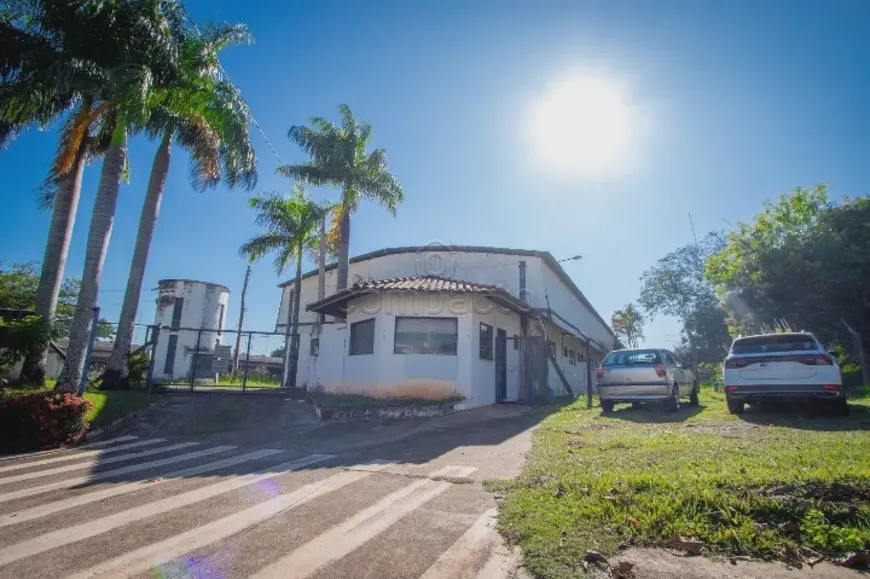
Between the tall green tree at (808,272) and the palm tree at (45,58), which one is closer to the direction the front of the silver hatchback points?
the tall green tree

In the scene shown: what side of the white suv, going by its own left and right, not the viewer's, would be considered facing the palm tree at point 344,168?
left

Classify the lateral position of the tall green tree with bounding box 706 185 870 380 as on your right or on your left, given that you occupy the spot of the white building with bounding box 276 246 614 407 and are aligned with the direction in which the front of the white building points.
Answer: on your left

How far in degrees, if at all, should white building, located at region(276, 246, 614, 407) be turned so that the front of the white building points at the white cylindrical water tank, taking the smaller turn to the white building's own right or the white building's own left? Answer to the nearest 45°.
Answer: approximately 135° to the white building's own right

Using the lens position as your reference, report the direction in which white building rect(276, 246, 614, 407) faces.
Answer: facing the viewer

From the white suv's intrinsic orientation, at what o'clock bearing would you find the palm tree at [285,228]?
The palm tree is roughly at 9 o'clock from the white suv.

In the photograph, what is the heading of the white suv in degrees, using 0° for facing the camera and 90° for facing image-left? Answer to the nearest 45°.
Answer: approximately 180°

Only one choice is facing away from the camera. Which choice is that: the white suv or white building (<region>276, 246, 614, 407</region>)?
the white suv

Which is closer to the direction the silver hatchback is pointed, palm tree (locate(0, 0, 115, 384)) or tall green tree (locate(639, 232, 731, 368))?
the tall green tree

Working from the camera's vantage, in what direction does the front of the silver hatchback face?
facing away from the viewer and to the right of the viewer

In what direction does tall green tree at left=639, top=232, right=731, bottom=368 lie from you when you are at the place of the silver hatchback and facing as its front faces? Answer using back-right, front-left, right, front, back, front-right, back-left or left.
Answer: front-left

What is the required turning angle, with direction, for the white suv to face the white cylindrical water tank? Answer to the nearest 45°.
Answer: approximately 90° to its left

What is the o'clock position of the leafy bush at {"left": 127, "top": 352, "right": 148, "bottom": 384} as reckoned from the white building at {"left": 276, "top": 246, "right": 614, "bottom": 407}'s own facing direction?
The leafy bush is roughly at 3 o'clock from the white building.

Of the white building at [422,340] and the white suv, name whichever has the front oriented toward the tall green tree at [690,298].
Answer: the white suv

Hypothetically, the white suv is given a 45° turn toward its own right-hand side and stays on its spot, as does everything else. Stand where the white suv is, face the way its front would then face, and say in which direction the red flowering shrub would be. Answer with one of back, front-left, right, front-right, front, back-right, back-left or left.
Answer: back

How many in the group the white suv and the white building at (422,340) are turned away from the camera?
1

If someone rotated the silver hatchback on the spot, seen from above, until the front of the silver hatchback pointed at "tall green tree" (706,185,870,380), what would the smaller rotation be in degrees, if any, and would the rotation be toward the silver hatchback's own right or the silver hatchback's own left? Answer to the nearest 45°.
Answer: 0° — it already faces it

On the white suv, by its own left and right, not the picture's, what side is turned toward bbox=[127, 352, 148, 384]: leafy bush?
left

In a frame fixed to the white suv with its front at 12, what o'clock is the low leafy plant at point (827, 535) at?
The low leafy plant is roughly at 6 o'clock from the white suv.
